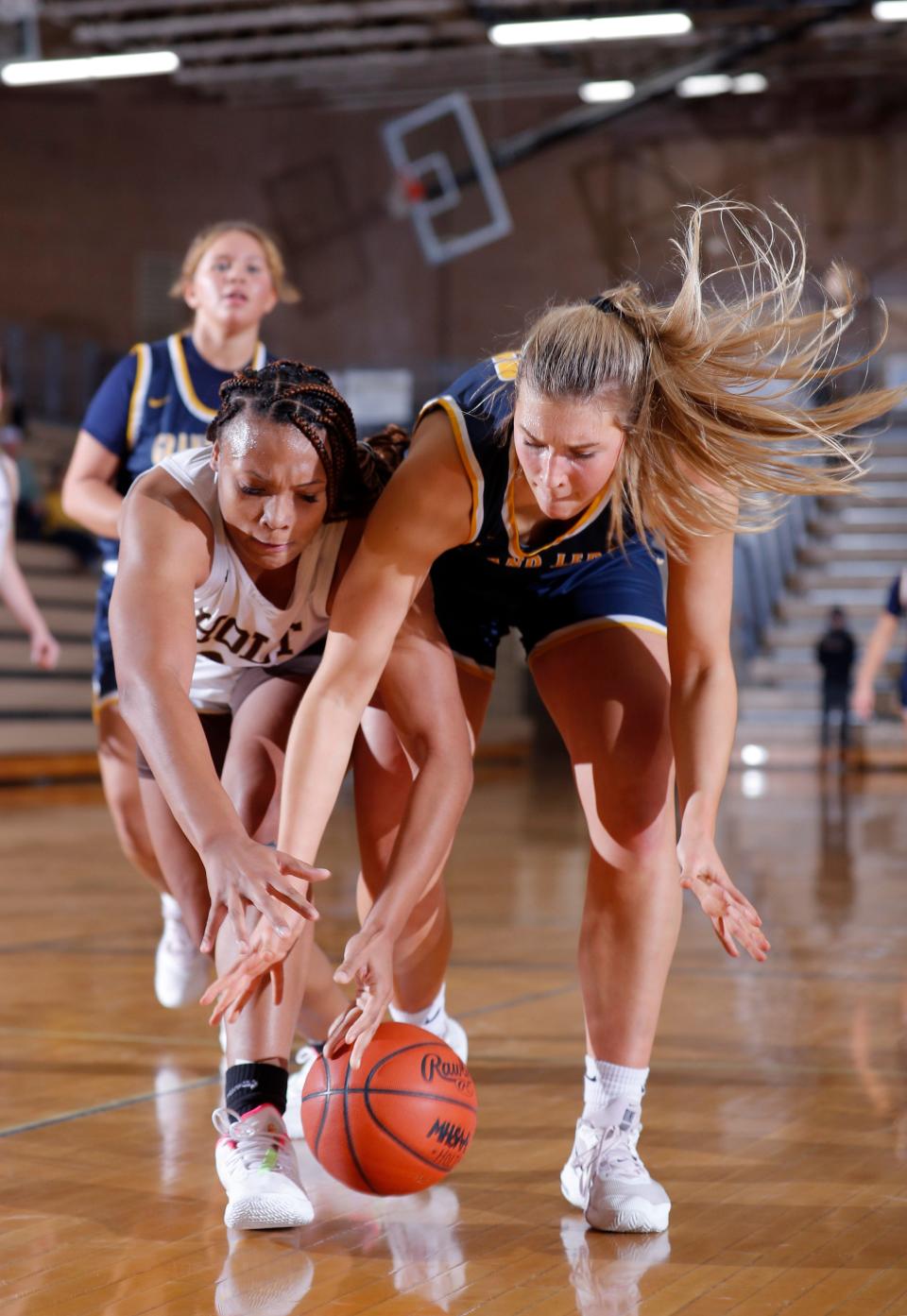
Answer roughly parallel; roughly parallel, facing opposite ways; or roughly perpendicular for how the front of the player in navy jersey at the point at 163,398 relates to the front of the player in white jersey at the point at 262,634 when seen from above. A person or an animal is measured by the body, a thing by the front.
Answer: roughly parallel

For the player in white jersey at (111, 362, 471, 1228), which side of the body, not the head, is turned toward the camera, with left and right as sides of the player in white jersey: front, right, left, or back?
front

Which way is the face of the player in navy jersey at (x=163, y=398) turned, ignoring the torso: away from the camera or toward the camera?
toward the camera

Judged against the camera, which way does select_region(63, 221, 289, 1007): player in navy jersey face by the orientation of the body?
toward the camera

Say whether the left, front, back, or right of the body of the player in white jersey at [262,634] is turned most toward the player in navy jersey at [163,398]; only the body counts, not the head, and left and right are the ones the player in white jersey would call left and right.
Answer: back

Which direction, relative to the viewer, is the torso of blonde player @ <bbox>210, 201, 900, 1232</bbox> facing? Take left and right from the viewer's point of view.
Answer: facing the viewer
